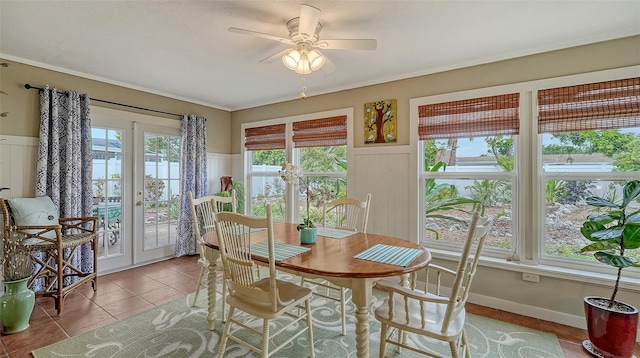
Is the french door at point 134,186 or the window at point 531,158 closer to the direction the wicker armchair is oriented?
the window

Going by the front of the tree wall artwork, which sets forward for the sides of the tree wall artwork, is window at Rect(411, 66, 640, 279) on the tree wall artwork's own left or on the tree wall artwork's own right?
on the tree wall artwork's own left

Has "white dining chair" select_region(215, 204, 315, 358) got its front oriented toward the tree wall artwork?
yes

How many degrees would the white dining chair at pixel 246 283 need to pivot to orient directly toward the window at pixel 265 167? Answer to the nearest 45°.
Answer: approximately 45° to its left

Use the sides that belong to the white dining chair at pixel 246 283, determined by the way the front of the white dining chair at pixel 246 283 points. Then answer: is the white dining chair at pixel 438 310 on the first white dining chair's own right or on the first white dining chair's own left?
on the first white dining chair's own right

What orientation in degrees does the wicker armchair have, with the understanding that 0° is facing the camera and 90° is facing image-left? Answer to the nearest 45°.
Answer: approximately 315°

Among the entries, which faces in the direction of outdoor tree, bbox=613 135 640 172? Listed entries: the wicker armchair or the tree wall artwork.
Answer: the wicker armchair

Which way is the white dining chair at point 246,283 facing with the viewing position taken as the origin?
facing away from the viewer and to the right of the viewer
